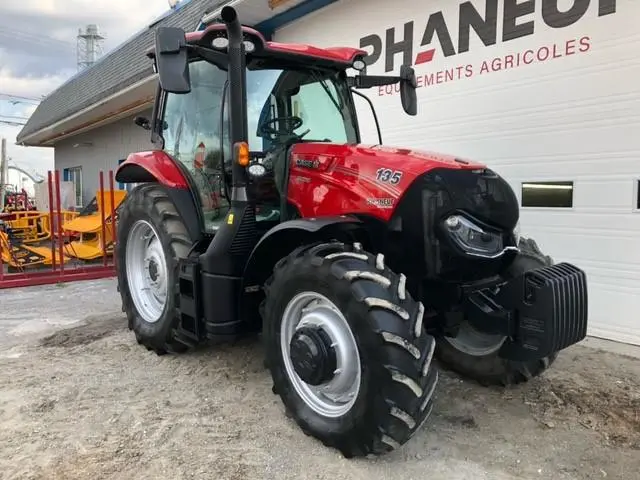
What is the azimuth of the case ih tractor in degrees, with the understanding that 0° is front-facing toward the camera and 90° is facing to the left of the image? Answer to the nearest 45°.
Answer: approximately 315°

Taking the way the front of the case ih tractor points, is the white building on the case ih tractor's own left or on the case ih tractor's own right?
on the case ih tractor's own left
